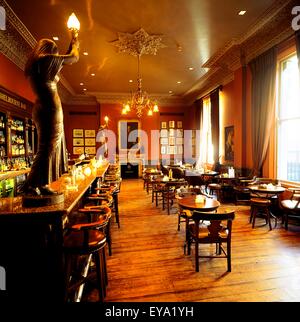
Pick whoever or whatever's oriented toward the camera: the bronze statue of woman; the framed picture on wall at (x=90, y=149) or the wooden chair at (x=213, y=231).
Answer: the framed picture on wall

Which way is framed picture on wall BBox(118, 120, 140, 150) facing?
toward the camera

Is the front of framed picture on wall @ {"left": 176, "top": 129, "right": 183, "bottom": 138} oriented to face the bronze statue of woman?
yes

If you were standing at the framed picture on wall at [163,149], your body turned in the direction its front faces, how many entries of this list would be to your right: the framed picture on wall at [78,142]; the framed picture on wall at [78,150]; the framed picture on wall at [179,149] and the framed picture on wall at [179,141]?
2

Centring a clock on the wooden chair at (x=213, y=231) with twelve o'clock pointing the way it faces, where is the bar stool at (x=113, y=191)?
The bar stool is roughly at 10 o'clock from the wooden chair.

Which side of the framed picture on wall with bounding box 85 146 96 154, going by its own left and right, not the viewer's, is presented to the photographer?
front

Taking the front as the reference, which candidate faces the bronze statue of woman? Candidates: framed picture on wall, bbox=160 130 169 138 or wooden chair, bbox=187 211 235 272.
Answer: the framed picture on wall

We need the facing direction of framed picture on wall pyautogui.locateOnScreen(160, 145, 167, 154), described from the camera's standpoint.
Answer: facing the viewer

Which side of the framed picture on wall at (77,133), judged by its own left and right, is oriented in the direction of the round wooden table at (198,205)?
front

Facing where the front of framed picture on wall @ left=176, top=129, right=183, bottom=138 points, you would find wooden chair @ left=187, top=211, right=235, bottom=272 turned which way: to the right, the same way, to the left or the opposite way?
the opposite way

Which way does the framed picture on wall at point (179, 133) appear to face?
toward the camera

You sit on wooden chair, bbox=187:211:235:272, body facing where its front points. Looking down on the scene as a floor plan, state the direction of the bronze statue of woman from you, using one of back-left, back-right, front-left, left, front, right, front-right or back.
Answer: back-left

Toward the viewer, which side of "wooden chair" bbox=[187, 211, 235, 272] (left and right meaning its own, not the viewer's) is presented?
back

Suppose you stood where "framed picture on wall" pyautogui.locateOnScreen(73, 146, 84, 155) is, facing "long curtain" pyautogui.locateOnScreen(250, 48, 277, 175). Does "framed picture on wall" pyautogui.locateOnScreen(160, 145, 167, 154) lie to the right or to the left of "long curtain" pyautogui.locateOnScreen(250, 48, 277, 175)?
left

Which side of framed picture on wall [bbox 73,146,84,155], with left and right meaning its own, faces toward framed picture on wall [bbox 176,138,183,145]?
left

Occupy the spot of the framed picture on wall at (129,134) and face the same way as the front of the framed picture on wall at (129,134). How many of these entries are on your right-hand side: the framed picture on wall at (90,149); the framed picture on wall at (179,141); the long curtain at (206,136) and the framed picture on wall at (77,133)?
2

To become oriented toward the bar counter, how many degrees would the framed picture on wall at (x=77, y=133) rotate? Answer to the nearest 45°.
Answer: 0° — it already faces it
